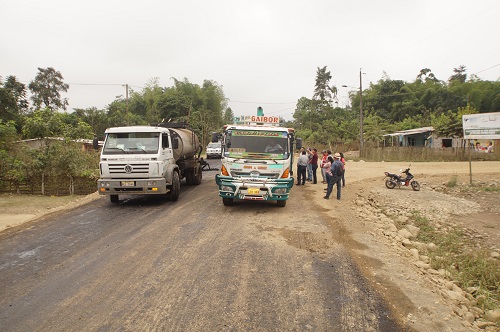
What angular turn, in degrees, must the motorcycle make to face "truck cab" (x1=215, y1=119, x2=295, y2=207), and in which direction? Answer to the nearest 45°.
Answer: approximately 135° to its right

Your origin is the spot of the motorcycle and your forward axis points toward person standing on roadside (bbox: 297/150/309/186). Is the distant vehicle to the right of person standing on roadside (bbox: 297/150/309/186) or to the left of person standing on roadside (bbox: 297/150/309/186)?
right

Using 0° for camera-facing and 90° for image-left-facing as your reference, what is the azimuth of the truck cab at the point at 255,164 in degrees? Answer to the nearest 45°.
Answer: approximately 0°

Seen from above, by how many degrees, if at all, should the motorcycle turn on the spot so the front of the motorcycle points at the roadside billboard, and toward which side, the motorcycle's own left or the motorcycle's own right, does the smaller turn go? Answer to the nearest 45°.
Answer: approximately 45° to the motorcycle's own left

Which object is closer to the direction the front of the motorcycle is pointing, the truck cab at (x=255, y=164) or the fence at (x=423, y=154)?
the fence

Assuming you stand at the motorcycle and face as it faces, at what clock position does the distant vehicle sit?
The distant vehicle is roughly at 7 o'clock from the motorcycle.

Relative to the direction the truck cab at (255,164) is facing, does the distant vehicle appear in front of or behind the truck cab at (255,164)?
behind

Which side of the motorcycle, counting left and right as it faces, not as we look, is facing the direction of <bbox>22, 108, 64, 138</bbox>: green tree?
back
